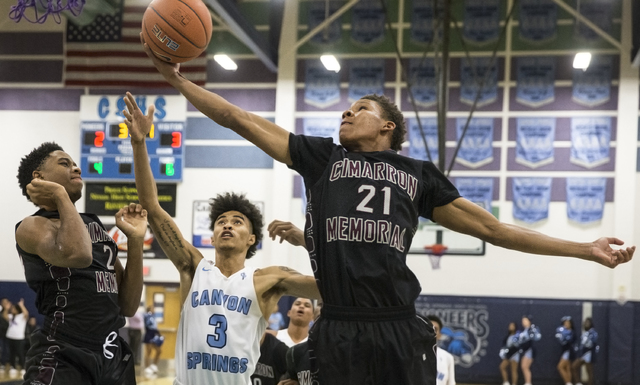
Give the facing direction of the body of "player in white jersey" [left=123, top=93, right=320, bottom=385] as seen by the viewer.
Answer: toward the camera

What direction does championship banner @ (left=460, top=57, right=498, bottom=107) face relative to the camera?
toward the camera

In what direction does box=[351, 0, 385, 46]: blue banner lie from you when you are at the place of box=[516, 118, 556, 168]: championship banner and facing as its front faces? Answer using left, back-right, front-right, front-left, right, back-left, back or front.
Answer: right

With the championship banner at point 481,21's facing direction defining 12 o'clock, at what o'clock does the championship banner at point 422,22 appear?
the championship banner at point 422,22 is roughly at 3 o'clock from the championship banner at point 481,21.

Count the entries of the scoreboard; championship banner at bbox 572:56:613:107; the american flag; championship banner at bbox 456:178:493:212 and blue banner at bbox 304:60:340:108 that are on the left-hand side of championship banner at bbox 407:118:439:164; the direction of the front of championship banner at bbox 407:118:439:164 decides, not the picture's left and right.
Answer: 2

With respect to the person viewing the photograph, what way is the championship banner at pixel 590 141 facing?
facing the viewer

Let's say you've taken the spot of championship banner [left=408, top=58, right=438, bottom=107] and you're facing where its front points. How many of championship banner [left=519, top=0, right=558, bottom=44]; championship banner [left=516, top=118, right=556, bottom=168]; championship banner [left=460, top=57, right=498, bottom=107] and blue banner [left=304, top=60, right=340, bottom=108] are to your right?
1

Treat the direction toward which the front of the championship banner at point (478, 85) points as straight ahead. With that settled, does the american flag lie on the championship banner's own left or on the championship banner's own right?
on the championship banner's own right
